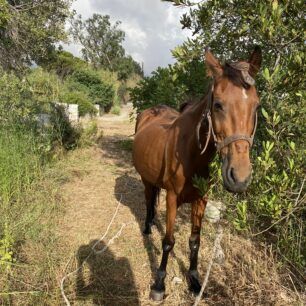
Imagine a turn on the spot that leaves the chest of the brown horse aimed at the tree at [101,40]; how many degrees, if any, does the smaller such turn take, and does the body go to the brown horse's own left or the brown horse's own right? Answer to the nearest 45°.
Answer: approximately 135° to the brown horse's own left

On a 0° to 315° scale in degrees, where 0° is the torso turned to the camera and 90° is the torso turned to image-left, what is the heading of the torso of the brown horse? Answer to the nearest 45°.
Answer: approximately 315°

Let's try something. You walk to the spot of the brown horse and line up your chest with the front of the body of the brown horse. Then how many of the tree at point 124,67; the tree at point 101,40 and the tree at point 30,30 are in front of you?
0

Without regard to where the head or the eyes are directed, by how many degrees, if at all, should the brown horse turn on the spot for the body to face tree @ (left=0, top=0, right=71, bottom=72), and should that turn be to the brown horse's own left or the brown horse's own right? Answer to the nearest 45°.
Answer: approximately 180°

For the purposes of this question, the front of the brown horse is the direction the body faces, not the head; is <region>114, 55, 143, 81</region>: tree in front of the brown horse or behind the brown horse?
behind
